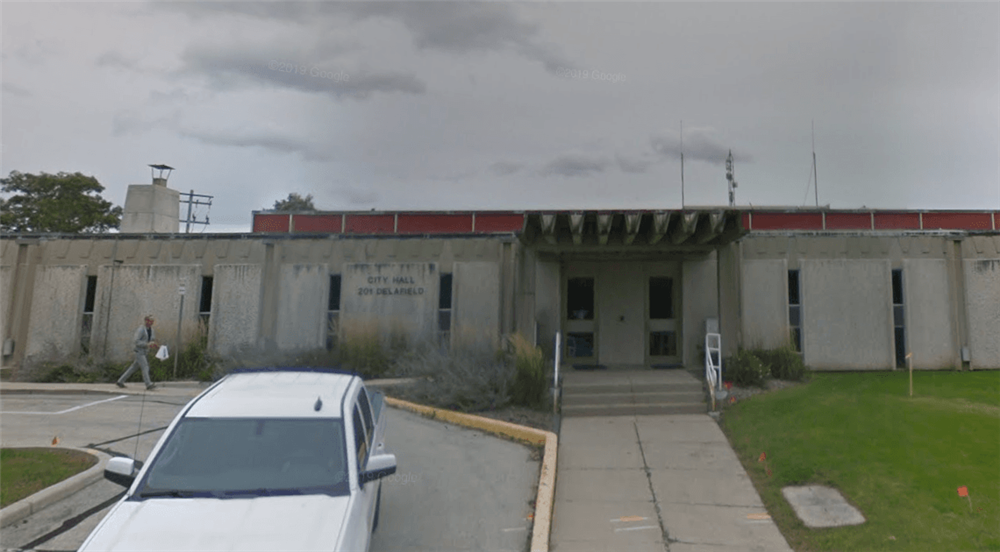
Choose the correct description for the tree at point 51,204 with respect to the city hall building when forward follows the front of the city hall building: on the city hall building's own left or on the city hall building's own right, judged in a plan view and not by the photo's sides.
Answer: on the city hall building's own right

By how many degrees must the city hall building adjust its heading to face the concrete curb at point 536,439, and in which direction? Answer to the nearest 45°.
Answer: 0° — it already faces it

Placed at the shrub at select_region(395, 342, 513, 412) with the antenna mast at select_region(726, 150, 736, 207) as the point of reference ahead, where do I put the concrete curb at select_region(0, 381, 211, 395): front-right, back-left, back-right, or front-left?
back-left

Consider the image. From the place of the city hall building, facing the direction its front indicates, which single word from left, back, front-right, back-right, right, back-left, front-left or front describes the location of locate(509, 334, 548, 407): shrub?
front

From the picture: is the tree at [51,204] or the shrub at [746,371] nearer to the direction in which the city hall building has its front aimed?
the shrub

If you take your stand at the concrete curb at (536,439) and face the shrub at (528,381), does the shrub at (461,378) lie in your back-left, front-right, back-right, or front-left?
front-left

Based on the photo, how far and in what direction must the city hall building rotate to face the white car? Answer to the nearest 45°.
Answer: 0° — it already faces it

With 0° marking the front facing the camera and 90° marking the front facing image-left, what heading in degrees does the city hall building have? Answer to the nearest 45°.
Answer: approximately 0°

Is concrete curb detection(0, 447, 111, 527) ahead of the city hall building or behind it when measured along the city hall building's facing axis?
ahead
